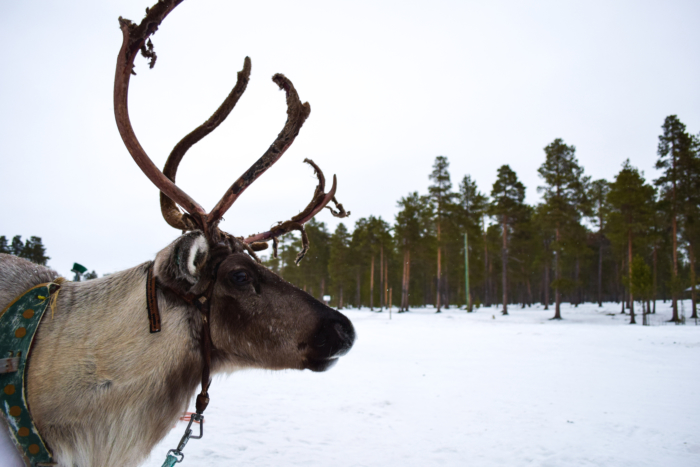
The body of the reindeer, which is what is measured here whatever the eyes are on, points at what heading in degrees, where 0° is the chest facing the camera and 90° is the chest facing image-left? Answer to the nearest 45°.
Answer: approximately 270°

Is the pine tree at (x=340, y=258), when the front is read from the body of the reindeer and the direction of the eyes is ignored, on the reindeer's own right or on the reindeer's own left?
on the reindeer's own left
